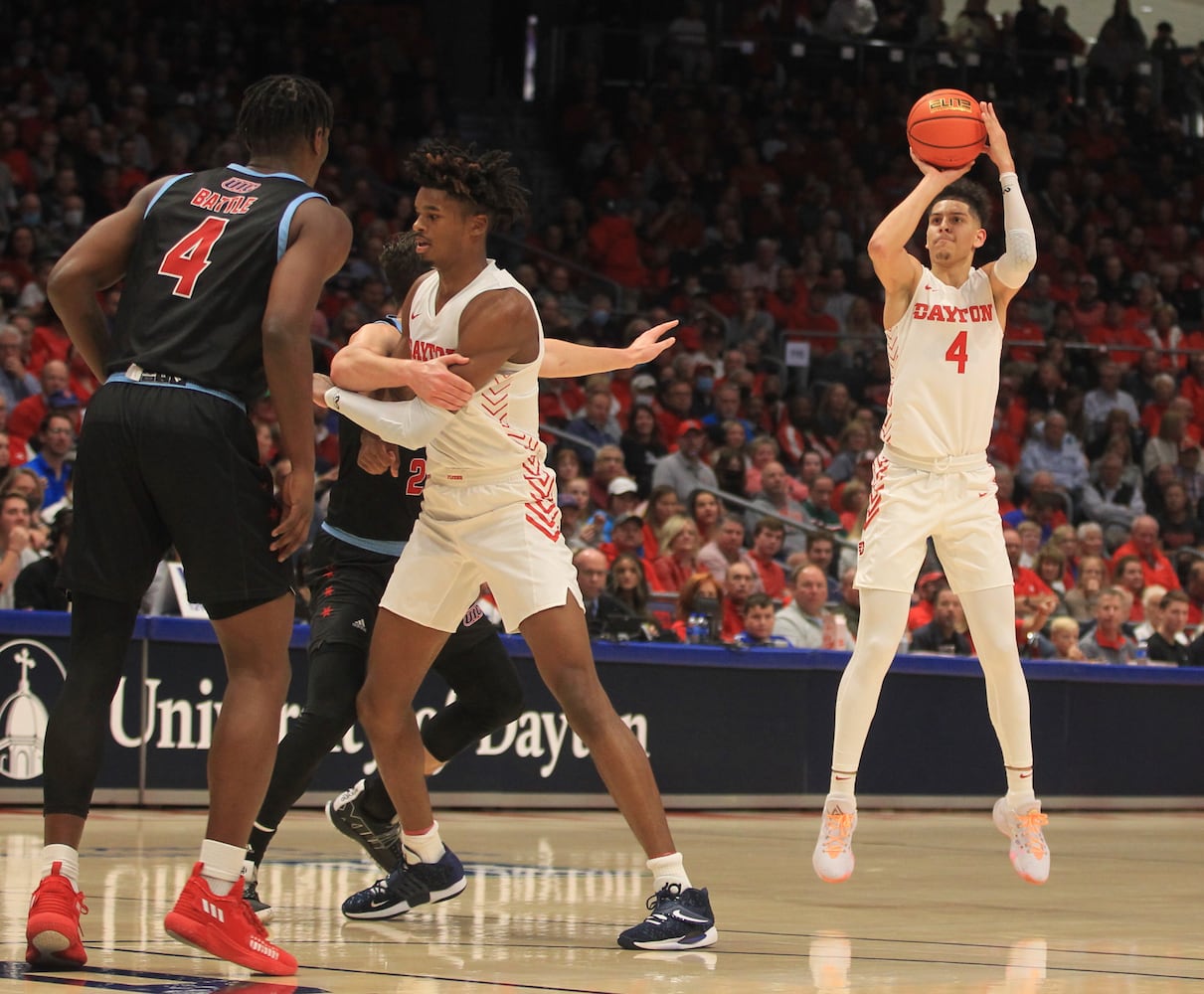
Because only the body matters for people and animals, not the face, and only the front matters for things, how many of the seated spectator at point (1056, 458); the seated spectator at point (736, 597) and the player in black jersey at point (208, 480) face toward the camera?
2

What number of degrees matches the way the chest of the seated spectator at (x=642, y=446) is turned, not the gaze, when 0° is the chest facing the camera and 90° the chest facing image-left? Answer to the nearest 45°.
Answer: approximately 0°

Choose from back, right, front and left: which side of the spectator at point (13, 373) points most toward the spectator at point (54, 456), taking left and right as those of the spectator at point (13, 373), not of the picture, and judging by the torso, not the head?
front

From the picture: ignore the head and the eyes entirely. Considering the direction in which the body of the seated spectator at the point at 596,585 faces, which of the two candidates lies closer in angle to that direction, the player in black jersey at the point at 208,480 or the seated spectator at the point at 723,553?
the player in black jersey

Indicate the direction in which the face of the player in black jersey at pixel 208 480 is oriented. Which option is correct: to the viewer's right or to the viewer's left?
to the viewer's right

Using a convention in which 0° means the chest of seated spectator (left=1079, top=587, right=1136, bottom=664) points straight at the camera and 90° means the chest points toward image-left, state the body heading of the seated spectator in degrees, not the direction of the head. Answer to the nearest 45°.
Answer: approximately 0°

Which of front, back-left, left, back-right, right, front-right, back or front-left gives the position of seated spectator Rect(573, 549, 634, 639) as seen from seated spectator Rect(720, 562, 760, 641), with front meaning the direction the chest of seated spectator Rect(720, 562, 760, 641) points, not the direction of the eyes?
front-right

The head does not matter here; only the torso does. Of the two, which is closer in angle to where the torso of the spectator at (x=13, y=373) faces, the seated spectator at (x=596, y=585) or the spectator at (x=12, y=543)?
the spectator
